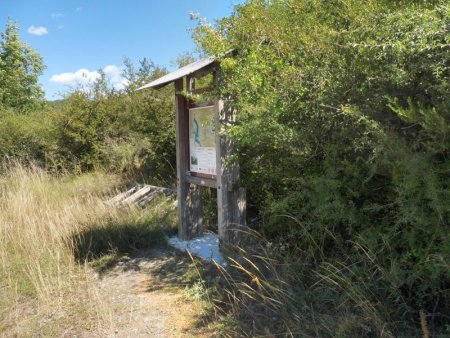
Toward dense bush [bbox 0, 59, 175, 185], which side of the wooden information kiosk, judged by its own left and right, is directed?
right

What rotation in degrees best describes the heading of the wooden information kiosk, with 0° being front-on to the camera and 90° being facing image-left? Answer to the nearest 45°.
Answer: approximately 45°

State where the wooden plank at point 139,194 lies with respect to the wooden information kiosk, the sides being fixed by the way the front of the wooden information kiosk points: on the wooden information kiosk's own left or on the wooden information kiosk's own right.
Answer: on the wooden information kiosk's own right

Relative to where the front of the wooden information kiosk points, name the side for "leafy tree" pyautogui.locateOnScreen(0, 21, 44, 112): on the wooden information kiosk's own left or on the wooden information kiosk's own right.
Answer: on the wooden information kiosk's own right

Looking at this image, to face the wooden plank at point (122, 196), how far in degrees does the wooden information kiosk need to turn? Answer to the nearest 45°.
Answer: approximately 90° to its right

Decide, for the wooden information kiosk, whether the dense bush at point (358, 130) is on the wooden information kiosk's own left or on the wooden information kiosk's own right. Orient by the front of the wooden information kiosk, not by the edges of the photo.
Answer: on the wooden information kiosk's own left
